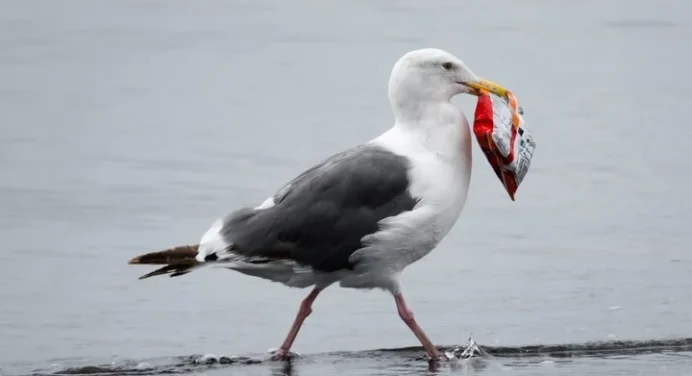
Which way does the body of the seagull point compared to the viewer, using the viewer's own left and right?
facing to the right of the viewer
